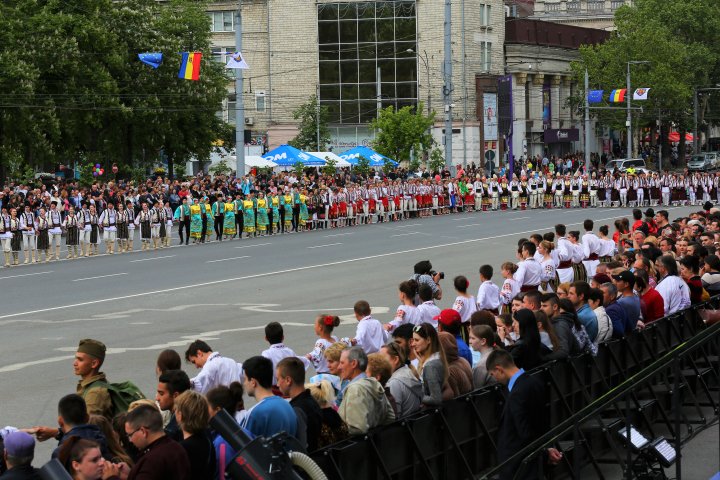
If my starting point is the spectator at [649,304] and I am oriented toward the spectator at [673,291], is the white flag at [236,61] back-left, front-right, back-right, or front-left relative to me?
front-left

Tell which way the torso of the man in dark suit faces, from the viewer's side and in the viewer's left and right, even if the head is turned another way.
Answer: facing to the left of the viewer

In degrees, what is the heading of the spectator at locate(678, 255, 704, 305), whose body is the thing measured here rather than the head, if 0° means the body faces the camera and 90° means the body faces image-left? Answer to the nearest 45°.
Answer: approximately 90°

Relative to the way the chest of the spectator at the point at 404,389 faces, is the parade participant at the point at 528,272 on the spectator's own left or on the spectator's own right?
on the spectator's own right

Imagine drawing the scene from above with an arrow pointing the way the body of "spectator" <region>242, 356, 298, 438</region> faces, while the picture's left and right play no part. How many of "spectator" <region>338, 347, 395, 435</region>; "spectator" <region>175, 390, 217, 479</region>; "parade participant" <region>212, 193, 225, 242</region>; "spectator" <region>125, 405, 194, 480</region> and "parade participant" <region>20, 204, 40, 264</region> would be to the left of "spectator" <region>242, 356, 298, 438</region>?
2

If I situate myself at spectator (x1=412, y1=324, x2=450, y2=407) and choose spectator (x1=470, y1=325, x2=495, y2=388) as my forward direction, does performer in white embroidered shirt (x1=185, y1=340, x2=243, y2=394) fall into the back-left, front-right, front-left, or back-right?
back-left

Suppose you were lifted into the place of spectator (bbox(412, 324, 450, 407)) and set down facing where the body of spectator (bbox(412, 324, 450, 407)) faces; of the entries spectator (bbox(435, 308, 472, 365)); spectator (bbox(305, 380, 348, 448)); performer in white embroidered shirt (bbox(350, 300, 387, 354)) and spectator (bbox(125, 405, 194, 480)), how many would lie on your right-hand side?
2

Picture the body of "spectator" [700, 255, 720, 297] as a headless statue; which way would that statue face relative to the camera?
to the viewer's left

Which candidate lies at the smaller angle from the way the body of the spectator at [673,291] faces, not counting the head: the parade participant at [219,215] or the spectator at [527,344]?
the parade participant

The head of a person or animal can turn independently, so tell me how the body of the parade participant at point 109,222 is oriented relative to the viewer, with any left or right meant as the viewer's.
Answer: facing the viewer and to the right of the viewer

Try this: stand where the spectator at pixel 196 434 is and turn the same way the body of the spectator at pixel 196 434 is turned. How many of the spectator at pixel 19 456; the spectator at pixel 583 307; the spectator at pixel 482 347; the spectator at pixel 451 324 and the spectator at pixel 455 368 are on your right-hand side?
4

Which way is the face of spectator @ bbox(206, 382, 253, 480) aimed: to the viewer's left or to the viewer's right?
to the viewer's left

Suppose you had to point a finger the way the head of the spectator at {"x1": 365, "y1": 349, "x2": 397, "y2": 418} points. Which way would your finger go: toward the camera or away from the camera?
away from the camera

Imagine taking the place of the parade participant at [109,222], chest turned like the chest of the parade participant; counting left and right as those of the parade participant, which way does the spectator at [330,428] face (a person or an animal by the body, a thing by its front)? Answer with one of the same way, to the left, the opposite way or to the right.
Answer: the opposite way

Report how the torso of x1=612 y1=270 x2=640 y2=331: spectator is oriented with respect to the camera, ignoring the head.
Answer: to the viewer's left

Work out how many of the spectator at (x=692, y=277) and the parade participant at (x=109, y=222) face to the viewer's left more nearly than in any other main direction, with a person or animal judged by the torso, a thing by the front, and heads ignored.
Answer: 1
